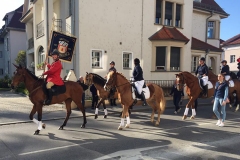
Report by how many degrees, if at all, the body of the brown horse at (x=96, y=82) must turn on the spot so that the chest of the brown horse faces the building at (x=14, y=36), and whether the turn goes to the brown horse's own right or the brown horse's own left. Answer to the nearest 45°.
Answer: approximately 45° to the brown horse's own right

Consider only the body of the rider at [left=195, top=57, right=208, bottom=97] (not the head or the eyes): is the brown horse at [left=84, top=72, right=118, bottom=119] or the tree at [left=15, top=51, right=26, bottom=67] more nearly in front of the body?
the brown horse

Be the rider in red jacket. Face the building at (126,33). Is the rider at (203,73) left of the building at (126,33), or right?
right

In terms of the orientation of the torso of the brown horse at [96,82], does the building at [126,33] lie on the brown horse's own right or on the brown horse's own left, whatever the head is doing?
on the brown horse's own right

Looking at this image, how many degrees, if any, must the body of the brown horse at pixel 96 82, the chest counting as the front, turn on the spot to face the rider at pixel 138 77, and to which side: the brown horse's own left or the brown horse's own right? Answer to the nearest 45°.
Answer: approximately 135° to the brown horse's own left

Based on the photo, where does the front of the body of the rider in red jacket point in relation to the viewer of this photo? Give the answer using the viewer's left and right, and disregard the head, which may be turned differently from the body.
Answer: facing to the left of the viewer

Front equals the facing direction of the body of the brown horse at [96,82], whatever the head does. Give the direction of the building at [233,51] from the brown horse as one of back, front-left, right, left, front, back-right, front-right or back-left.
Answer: back-right

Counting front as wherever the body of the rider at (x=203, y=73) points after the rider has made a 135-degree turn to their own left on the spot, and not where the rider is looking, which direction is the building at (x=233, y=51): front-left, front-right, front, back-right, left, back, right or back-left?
left

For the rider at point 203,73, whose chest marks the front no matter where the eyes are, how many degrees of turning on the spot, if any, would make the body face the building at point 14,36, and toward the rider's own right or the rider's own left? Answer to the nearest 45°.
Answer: approximately 90° to the rider's own right

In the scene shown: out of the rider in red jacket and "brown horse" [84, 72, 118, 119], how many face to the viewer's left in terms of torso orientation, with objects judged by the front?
2

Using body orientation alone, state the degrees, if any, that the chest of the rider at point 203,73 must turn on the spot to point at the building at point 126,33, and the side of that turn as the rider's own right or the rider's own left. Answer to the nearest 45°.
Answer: approximately 90° to the rider's own right

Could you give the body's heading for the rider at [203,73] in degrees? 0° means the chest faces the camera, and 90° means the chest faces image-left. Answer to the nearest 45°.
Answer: approximately 45°

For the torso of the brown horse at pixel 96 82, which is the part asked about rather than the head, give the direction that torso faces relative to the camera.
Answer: to the viewer's left
